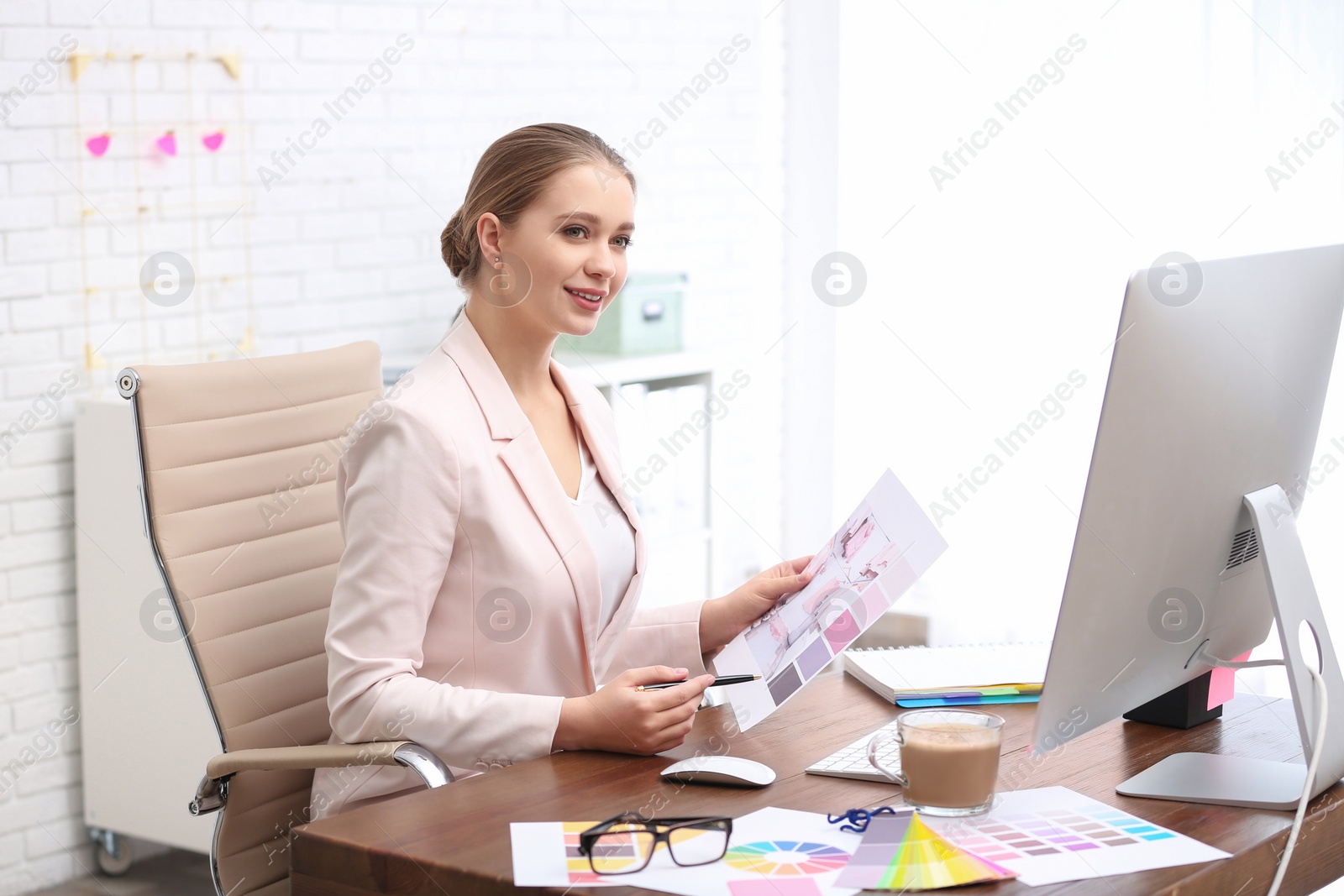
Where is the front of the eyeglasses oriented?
toward the camera

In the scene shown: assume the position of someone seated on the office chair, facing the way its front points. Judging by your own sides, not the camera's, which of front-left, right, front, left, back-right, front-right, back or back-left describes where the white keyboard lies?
front

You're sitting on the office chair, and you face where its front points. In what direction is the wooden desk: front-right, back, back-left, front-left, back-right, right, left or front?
front

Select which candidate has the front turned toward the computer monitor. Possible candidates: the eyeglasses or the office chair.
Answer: the office chair

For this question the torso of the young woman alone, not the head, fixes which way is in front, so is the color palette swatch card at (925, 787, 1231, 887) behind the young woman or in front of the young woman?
in front

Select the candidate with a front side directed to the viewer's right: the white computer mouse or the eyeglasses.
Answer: the white computer mouse

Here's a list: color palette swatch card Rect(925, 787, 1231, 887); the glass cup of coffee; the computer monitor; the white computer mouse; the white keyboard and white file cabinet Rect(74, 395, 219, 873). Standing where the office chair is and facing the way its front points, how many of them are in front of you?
5

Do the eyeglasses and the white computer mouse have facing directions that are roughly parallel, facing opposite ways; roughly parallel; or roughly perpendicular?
roughly perpendicular

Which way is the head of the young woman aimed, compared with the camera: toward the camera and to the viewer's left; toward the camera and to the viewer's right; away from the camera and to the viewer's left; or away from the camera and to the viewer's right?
toward the camera and to the viewer's right

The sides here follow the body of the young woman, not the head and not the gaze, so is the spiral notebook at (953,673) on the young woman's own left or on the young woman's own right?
on the young woman's own left

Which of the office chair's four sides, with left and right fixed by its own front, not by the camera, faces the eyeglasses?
front

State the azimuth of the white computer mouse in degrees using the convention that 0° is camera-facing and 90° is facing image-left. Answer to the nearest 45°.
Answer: approximately 270°

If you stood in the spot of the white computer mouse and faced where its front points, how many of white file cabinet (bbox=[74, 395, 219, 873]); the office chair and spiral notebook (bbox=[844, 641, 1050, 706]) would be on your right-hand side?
0

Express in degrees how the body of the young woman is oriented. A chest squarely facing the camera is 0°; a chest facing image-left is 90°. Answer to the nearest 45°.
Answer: approximately 315°

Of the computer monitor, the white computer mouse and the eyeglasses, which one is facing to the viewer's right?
the white computer mouse

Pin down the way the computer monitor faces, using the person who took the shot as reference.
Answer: facing away from the viewer and to the left of the viewer
